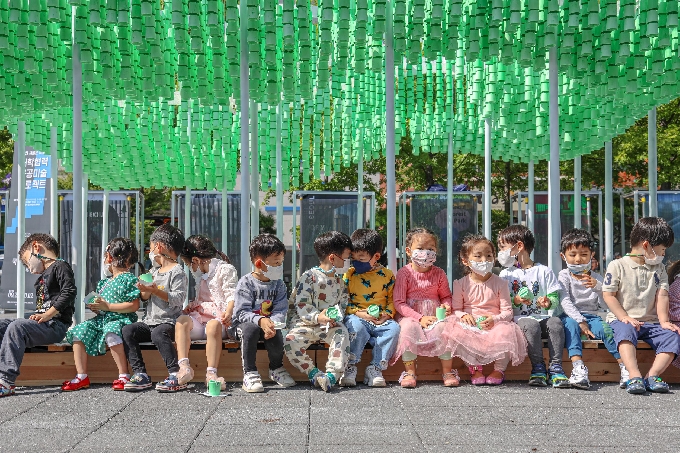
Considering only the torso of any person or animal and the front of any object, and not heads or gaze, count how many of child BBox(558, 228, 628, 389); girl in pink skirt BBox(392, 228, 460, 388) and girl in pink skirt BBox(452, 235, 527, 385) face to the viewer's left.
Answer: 0

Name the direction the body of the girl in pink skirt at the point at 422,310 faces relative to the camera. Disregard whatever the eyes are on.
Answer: toward the camera

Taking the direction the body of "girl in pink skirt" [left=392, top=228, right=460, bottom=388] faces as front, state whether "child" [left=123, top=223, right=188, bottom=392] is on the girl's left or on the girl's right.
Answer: on the girl's right

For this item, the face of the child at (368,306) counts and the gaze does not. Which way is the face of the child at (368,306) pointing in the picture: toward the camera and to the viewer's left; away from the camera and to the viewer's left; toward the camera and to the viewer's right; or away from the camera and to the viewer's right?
toward the camera and to the viewer's left

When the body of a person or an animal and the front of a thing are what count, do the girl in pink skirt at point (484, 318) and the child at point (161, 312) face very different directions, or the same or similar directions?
same or similar directions

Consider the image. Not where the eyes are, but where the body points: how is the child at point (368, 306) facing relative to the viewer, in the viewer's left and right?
facing the viewer

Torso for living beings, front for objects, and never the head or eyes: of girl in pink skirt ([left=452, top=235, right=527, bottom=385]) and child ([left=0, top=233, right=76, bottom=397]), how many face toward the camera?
1

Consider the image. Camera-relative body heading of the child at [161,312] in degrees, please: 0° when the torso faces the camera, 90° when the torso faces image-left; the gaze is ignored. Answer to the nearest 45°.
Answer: approximately 45°

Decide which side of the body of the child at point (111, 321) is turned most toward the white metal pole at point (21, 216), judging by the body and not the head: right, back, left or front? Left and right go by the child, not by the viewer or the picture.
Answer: right

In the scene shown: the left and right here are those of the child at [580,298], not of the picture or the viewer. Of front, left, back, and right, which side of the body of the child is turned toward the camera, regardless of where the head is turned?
front

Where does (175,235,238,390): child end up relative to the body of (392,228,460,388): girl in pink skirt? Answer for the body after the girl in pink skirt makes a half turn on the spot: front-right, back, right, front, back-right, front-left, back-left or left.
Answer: left

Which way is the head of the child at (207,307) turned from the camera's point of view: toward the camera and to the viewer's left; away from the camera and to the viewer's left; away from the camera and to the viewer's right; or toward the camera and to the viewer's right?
toward the camera and to the viewer's left

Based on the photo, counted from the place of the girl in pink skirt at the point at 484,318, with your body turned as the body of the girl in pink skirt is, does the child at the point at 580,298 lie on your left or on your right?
on your left

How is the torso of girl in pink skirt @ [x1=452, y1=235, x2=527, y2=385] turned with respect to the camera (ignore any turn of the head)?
toward the camera
